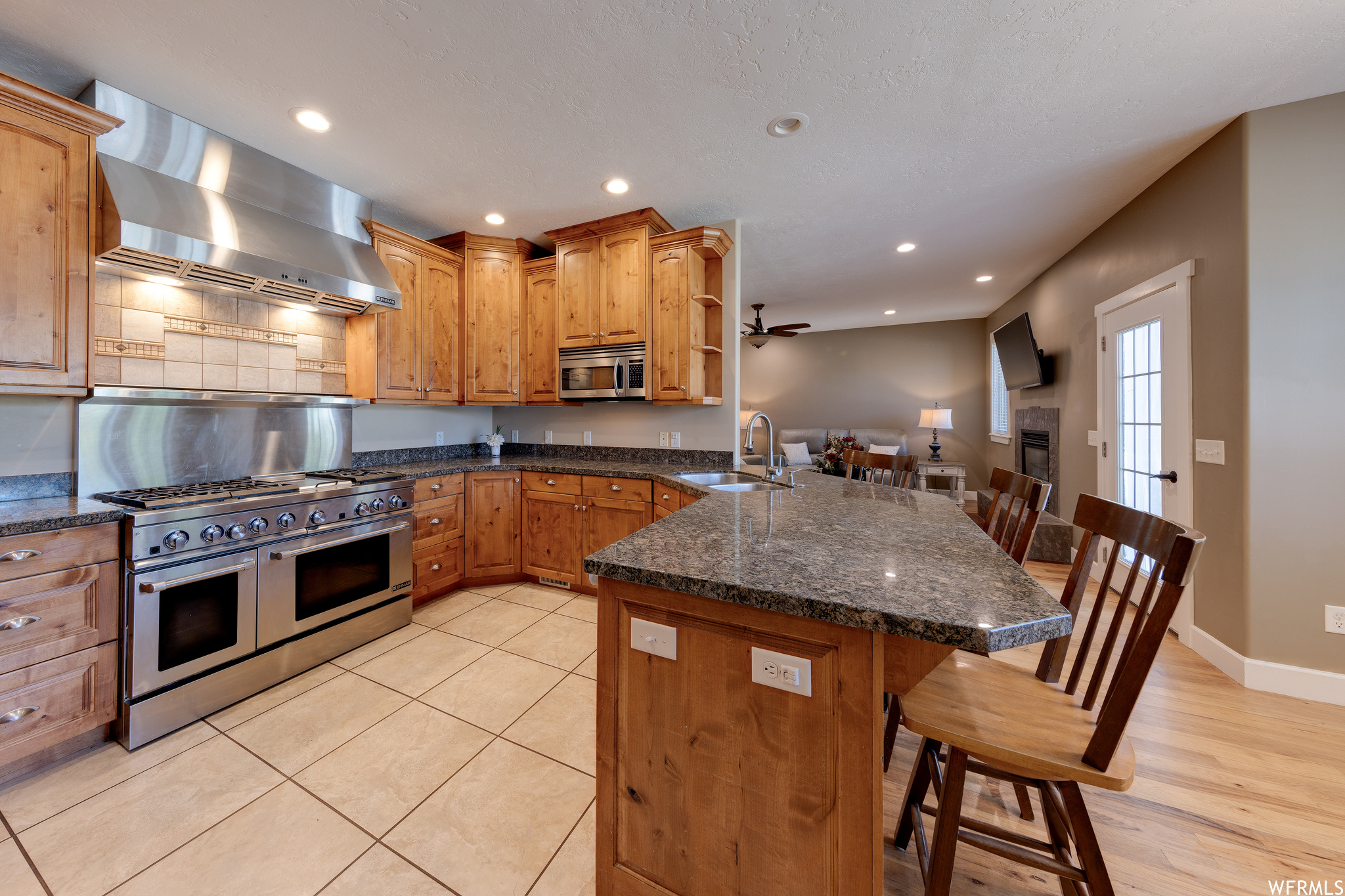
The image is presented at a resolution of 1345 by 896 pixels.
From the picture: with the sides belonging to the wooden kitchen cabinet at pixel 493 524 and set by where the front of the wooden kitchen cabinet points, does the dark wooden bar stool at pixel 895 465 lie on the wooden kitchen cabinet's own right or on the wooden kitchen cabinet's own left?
on the wooden kitchen cabinet's own left

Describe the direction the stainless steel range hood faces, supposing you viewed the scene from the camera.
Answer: facing the viewer and to the right of the viewer

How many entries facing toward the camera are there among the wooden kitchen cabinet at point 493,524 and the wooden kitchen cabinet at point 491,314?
2

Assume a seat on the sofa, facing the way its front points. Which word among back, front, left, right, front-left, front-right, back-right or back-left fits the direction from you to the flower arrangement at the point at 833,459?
front

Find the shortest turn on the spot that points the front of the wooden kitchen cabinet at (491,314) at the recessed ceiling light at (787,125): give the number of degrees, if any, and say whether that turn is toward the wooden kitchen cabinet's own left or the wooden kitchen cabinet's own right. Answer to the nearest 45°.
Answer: approximately 45° to the wooden kitchen cabinet's own left

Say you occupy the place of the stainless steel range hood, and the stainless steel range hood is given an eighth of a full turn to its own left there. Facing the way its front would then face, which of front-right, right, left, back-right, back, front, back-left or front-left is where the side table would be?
front

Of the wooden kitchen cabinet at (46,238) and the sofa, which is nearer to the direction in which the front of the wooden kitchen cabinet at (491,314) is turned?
the wooden kitchen cabinet

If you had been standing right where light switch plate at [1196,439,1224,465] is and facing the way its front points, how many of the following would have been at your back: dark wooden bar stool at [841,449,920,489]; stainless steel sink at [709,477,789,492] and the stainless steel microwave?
0

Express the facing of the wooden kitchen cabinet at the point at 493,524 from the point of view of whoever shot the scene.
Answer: facing the viewer

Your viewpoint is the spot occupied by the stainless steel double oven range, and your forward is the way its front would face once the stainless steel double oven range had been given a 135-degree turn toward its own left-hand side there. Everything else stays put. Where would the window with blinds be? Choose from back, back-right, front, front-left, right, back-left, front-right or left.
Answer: right

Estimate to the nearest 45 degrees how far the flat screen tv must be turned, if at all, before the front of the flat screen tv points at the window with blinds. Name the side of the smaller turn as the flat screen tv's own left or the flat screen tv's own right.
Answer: approximately 135° to the flat screen tv's own right

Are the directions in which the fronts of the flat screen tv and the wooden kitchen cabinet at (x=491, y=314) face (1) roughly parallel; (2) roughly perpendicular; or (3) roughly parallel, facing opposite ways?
roughly perpendicular

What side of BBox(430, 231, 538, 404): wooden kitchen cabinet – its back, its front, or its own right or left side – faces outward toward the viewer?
front

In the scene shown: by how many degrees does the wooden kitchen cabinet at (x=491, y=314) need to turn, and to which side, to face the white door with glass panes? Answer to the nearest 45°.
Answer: approximately 45° to its left

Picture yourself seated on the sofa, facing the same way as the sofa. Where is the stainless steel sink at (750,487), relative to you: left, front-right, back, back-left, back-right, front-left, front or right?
front

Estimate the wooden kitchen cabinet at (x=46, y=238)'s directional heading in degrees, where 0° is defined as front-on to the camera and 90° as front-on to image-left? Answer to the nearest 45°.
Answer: approximately 315°

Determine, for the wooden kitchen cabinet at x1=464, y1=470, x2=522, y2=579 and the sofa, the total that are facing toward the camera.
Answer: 2

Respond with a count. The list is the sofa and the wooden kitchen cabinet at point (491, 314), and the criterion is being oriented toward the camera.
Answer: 2

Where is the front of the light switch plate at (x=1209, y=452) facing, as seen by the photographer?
facing the viewer and to the left of the viewer

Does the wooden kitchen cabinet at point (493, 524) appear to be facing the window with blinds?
no
